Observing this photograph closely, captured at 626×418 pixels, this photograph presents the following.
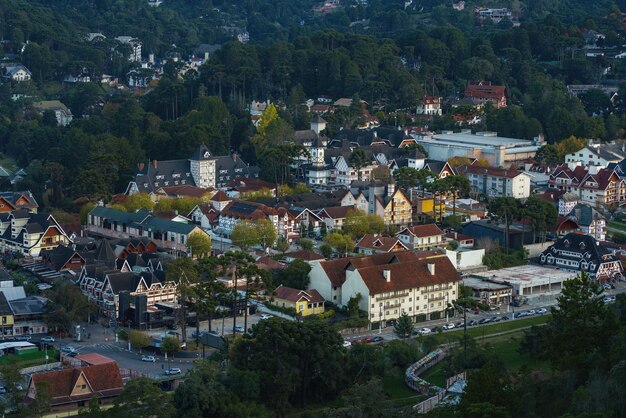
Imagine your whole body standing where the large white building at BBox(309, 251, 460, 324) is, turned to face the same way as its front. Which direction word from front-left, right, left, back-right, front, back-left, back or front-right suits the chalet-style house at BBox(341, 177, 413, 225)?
back-left

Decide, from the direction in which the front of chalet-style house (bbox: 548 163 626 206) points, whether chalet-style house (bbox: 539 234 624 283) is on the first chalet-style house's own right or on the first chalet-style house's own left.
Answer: on the first chalet-style house's own right

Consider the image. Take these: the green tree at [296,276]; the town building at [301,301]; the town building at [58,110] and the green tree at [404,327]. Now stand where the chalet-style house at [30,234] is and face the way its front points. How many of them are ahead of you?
3

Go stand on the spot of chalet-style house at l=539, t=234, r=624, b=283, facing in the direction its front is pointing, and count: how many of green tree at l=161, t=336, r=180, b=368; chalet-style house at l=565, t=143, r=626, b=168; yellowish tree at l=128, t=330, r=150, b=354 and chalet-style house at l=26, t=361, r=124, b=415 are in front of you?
3

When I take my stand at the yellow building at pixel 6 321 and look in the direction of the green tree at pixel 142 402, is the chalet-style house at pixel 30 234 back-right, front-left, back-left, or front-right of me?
back-left

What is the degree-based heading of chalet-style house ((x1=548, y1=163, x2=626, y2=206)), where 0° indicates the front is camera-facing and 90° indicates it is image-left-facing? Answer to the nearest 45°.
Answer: approximately 315°

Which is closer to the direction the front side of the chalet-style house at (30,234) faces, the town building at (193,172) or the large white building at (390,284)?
the large white building

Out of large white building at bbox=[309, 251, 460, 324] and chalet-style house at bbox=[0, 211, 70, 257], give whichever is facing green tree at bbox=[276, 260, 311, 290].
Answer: the chalet-style house

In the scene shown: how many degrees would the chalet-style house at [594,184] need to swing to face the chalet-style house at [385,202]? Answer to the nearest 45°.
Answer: approximately 90° to its right

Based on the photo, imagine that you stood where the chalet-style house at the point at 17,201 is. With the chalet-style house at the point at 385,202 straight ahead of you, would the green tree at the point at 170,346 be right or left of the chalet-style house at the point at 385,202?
right
